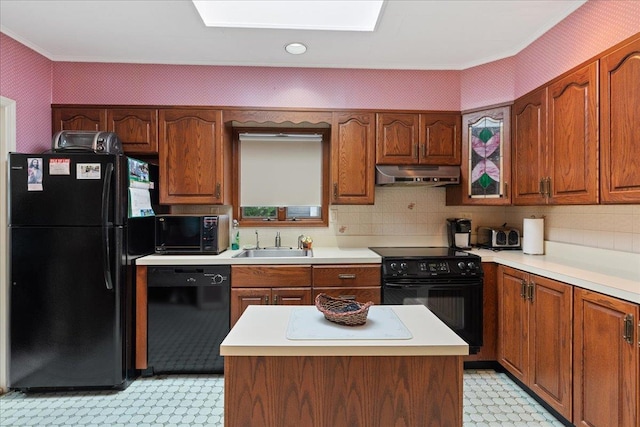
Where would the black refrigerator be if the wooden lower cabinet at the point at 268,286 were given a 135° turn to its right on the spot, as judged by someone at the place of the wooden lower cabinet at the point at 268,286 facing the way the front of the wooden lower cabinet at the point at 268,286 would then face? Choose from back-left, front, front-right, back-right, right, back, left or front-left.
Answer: front-left

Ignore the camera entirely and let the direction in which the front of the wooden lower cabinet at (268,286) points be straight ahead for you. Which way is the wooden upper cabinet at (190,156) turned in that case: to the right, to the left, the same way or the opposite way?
the same way

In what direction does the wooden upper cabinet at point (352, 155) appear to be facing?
toward the camera

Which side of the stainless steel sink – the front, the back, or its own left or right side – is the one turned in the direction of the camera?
front

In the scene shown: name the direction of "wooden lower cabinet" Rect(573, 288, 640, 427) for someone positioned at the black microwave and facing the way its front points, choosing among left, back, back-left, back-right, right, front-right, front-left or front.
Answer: front-left

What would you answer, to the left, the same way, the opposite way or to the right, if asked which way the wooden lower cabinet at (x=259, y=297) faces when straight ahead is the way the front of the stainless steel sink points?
the same way

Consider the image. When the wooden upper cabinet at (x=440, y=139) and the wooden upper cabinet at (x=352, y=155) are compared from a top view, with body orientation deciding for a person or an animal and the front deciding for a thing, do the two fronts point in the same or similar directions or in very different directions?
same or similar directions

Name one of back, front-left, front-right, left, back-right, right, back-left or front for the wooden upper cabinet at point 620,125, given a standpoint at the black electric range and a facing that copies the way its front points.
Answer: front-left

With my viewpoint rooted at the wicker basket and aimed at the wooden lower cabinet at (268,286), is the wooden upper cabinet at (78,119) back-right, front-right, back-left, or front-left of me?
front-left

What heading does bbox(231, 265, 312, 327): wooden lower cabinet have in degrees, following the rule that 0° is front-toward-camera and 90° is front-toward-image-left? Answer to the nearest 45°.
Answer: approximately 0°

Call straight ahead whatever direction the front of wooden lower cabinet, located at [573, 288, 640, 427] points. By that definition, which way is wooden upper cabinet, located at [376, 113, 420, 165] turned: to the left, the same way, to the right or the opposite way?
to the left
